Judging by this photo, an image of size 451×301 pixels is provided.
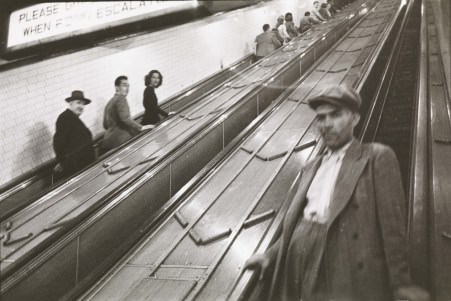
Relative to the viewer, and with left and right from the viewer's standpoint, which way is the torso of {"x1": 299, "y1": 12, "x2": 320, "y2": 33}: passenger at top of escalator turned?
facing away from the viewer and to the right of the viewer

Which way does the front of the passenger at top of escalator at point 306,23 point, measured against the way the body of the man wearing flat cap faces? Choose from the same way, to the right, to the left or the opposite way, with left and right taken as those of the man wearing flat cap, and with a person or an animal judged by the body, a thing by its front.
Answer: the opposite way

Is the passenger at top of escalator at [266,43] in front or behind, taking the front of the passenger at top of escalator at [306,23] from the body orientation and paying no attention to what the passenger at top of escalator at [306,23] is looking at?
behind

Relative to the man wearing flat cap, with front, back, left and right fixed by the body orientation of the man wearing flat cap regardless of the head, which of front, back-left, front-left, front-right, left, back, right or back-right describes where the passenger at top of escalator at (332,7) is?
back-right

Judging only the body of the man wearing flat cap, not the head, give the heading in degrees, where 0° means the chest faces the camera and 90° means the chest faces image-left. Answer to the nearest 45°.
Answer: approximately 45°

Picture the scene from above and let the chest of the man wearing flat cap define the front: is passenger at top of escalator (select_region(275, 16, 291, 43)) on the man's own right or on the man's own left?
on the man's own right

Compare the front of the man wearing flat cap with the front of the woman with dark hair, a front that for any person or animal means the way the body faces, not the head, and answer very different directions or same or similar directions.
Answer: very different directions

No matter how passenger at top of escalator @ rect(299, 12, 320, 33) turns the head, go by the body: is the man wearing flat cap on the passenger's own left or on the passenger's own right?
on the passenger's own right

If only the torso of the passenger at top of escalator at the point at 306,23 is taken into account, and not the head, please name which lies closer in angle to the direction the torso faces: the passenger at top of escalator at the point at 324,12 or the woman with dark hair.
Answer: the passenger at top of escalator
